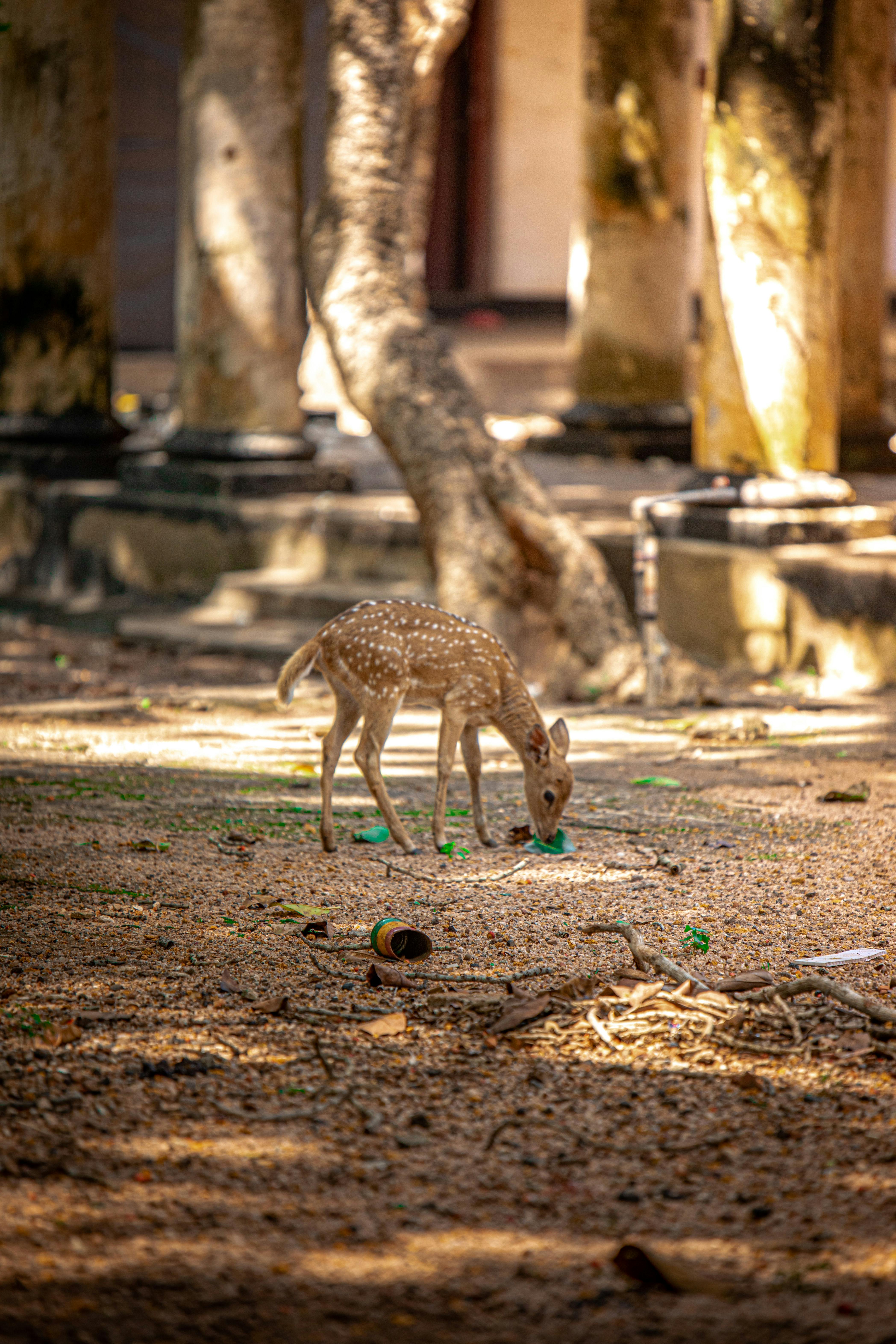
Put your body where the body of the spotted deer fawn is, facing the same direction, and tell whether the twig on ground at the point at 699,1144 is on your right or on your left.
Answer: on your right

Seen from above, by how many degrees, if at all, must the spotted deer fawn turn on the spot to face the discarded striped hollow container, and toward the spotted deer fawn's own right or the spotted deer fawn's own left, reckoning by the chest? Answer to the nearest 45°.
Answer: approximately 90° to the spotted deer fawn's own right

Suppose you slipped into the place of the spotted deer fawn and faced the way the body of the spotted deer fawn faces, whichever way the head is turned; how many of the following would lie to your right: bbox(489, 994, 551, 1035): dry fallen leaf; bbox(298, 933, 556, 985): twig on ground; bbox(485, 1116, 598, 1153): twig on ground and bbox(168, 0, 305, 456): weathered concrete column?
3

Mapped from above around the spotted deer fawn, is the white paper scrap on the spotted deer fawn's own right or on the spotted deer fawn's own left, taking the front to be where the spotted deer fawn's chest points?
on the spotted deer fawn's own right

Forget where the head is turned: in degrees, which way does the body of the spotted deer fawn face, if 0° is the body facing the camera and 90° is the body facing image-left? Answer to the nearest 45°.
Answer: approximately 270°

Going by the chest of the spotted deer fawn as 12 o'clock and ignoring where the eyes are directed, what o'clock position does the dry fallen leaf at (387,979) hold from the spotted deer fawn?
The dry fallen leaf is roughly at 3 o'clock from the spotted deer fawn.

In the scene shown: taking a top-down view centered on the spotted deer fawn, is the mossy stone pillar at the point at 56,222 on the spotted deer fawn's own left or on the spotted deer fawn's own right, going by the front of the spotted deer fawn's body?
on the spotted deer fawn's own left
